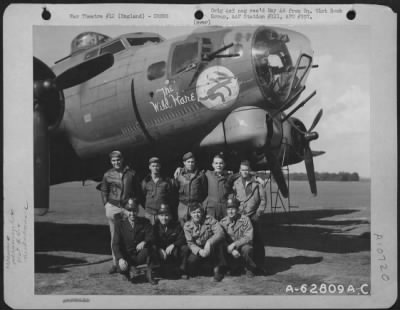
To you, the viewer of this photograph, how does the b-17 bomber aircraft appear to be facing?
facing the viewer and to the right of the viewer
